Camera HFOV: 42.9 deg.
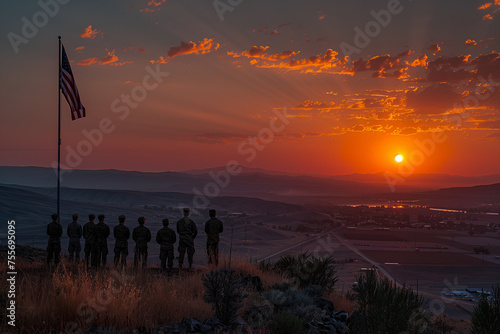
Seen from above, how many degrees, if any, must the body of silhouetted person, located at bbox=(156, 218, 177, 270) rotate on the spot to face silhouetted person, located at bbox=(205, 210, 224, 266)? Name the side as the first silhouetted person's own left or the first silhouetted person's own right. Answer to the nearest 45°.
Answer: approximately 90° to the first silhouetted person's own right

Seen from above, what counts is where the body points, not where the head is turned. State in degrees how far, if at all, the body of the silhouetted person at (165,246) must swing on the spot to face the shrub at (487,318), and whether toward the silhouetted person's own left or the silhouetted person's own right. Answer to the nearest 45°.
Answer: approximately 135° to the silhouetted person's own right

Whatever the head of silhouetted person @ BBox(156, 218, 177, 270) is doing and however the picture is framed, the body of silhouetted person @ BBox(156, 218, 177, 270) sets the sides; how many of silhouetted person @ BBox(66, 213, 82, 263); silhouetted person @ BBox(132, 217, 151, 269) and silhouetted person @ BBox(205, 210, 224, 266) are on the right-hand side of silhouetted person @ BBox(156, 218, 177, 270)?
1

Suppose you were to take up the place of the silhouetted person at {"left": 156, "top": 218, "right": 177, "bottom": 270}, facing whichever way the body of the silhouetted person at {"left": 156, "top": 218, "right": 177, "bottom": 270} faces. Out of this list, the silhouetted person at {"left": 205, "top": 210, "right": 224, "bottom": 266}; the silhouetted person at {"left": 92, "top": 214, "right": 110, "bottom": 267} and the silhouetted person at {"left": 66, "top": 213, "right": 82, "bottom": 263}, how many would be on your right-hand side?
1

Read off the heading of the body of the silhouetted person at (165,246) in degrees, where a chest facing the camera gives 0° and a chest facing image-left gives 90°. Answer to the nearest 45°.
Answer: approximately 180°

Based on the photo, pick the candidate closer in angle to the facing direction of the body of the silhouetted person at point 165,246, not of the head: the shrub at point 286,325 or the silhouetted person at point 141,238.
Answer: the silhouetted person

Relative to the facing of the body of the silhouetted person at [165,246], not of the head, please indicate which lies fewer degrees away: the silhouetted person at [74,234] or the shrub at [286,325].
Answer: the silhouetted person

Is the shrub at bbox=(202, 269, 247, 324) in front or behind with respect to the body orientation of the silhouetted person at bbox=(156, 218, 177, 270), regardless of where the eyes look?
behind

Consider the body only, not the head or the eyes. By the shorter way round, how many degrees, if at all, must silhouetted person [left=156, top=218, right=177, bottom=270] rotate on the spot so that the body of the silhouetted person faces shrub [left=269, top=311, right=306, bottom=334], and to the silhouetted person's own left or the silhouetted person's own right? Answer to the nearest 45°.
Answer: approximately 180°

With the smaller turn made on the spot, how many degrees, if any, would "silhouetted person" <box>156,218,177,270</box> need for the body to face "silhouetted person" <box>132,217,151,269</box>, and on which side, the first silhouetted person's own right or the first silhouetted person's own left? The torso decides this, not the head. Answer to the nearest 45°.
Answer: approximately 90° to the first silhouetted person's own left
